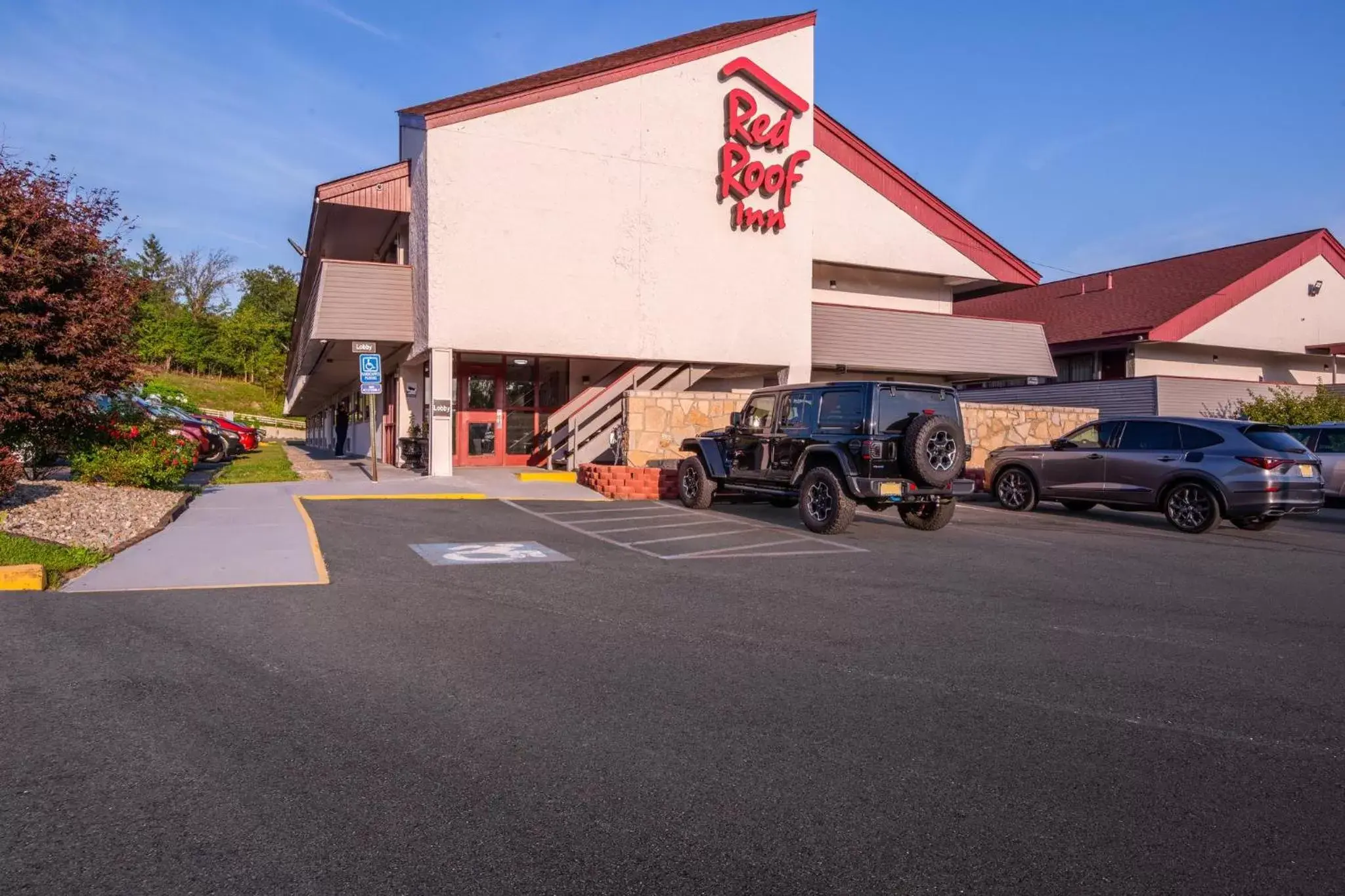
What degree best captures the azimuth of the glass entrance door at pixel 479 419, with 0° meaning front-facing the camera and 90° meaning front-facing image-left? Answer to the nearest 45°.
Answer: approximately 0°

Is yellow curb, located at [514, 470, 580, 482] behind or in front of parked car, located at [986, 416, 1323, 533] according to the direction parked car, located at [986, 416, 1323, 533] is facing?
in front

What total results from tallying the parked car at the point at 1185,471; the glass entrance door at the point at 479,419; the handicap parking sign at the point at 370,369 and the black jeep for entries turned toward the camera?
2

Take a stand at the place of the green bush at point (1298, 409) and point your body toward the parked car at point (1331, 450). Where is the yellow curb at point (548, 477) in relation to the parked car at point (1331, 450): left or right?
right

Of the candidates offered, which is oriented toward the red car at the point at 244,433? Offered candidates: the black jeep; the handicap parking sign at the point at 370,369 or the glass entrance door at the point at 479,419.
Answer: the black jeep

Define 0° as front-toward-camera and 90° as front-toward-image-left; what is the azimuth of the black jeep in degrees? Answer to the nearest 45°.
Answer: approximately 135°

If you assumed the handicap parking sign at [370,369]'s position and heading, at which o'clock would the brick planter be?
The brick planter is roughly at 10 o'clock from the handicap parking sign.

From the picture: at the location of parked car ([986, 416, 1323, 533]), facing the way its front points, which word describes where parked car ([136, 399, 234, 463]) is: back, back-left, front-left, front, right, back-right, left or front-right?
front-left

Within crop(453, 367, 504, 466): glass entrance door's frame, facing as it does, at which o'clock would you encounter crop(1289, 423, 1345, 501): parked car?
The parked car is roughly at 10 o'clock from the glass entrance door.

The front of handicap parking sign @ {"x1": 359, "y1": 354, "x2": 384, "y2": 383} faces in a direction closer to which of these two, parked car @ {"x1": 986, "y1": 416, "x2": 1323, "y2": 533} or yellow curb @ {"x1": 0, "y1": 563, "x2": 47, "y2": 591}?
the yellow curb

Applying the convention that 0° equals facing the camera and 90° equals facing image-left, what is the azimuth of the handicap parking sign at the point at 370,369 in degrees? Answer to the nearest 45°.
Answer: approximately 0°

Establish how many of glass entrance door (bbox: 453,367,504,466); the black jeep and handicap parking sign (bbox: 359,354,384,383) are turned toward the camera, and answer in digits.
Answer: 2

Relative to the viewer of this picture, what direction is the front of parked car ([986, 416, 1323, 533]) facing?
facing away from the viewer and to the left of the viewer

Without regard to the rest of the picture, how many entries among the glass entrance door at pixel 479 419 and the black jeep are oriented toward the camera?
1

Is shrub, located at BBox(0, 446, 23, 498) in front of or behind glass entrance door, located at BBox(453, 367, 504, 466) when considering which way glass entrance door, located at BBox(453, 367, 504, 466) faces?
in front

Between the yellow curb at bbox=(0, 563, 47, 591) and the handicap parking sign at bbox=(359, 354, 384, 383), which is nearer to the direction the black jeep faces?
the handicap parking sign
